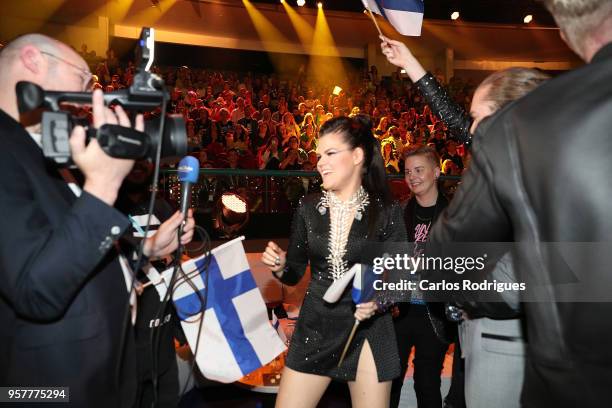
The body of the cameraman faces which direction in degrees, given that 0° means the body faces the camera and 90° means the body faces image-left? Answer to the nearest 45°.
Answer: approximately 270°

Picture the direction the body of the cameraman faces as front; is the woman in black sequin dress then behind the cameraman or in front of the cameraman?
in front

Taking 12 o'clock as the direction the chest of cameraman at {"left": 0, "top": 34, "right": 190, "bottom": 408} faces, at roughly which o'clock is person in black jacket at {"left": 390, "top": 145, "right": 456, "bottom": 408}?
The person in black jacket is roughly at 11 o'clock from the cameraman.
